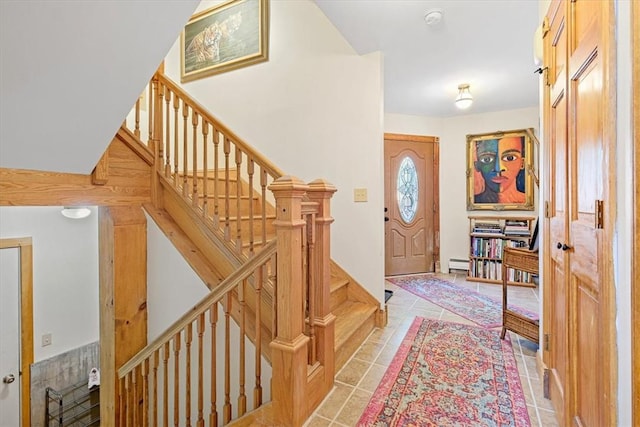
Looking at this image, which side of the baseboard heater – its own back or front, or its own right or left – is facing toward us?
front

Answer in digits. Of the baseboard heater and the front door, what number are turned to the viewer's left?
0

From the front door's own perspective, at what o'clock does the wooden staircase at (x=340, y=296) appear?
The wooden staircase is roughly at 2 o'clock from the front door.

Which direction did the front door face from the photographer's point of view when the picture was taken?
facing the viewer and to the right of the viewer

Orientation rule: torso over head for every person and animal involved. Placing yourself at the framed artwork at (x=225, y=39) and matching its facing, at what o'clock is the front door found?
The front door is roughly at 7 o'clock from the framed artwork.

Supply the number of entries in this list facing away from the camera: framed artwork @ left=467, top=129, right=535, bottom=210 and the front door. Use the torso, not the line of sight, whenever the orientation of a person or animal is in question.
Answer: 0

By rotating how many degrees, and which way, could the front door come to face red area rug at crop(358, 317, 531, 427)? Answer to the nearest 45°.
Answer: approximately 45° to its right

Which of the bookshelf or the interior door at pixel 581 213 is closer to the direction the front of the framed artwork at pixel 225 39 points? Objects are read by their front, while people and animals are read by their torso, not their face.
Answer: the interior door

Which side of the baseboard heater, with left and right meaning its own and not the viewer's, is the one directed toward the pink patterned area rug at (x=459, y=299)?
front

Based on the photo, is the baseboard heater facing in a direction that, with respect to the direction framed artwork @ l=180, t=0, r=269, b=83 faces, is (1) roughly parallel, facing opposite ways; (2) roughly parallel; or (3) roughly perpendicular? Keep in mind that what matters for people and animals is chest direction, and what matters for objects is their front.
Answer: roughly parallel

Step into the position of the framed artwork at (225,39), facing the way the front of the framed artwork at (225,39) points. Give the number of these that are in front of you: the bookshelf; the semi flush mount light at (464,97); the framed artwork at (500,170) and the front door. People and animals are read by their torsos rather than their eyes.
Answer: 0

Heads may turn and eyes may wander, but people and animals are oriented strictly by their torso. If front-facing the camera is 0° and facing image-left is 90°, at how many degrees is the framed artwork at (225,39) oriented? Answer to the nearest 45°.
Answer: approximately 45°

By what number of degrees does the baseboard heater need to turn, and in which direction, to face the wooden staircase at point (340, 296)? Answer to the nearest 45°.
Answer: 0° — it already faces it

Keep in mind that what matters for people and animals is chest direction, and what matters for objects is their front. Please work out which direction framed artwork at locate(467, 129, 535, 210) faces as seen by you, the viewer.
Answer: facing the viewer and to the left of the viewer

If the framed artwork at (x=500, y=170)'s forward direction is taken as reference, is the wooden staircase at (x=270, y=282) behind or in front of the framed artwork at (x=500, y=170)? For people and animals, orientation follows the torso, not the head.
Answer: in front

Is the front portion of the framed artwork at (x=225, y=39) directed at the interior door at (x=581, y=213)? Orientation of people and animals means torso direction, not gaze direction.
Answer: no

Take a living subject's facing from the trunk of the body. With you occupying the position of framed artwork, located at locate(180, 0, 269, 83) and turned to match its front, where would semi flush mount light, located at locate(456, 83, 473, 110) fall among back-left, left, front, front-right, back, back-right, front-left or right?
back-left
